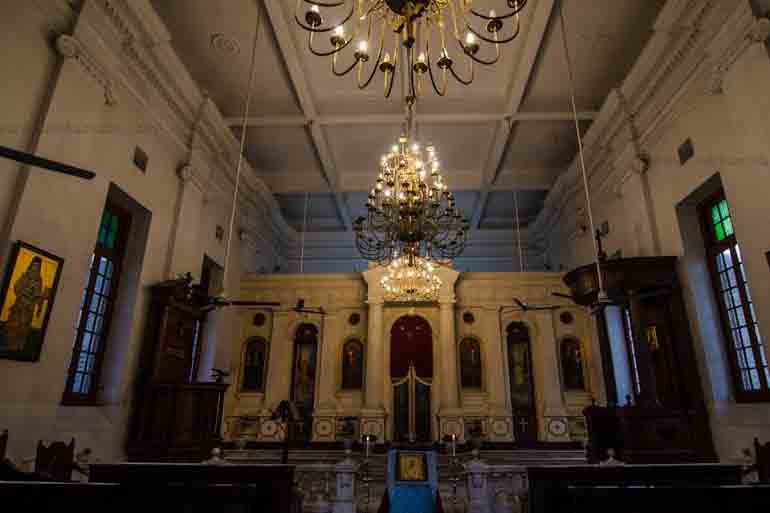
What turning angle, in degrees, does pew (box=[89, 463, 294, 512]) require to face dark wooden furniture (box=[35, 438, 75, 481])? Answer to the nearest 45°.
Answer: approximately 45° to its left

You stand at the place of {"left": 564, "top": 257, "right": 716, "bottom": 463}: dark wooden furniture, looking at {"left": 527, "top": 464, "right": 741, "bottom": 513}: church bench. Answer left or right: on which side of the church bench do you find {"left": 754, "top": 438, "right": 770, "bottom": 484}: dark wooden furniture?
left

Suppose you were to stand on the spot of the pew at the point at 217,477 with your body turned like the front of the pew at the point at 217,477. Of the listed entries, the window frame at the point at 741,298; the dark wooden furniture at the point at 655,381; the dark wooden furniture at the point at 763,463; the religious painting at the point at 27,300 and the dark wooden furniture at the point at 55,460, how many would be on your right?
3

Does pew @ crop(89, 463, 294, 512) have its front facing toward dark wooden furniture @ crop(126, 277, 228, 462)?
yes

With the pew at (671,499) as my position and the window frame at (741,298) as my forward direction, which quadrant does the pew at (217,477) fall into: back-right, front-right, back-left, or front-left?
back-left

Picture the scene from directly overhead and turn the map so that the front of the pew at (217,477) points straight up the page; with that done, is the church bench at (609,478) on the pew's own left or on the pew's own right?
on the pew's own right

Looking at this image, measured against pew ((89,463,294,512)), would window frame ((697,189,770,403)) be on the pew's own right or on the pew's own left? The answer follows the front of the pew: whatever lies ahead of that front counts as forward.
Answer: on the pew's own right

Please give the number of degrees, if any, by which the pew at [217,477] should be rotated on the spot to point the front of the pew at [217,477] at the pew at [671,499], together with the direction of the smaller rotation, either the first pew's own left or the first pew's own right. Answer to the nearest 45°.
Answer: approximately 135° to the first pew's own right

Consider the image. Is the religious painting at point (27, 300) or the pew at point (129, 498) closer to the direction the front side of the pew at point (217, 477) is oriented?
the religious painting

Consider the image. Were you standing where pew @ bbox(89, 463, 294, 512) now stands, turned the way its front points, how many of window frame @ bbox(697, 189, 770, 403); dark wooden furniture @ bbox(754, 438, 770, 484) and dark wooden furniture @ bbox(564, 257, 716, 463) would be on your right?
3

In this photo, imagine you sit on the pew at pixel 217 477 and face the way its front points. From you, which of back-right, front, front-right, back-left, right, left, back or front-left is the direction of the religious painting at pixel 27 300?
front-left

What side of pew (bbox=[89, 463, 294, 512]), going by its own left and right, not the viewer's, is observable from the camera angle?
back

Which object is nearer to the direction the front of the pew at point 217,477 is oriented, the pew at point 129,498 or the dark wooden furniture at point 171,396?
the dark wooden furniture

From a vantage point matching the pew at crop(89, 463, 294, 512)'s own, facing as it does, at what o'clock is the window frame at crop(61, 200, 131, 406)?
The window frame is roughly at 11 o'clock from the pew.
